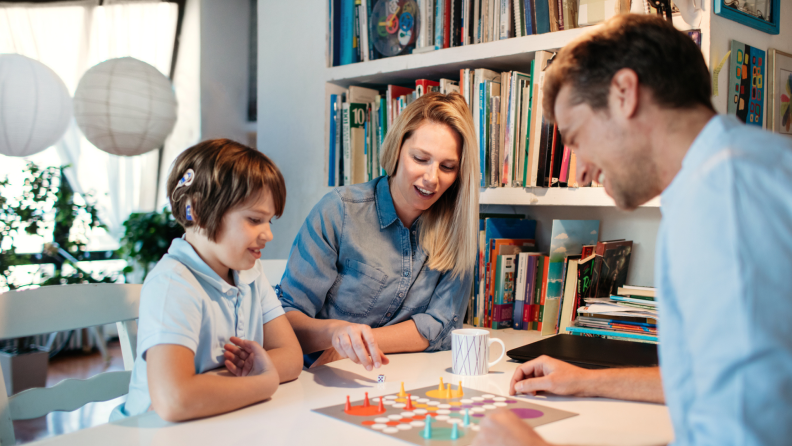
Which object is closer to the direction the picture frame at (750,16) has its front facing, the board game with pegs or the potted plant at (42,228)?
the board game with pegs

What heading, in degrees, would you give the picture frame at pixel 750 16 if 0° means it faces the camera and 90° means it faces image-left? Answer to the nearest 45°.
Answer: approximately 45°

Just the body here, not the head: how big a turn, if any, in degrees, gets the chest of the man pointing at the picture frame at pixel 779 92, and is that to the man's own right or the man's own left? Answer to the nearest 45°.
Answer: approximately 90° to the man's own right

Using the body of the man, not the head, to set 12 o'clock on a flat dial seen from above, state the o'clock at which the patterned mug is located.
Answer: The patterned mug is roughly at 2 o'clock from the man.

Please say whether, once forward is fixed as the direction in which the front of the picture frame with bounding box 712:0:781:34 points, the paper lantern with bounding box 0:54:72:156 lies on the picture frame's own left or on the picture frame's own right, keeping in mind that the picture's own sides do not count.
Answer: on the picture frame's own right

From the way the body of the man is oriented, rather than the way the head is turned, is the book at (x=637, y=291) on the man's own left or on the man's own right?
on the man's own right

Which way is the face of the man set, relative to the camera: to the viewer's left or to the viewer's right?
to the viewer's left

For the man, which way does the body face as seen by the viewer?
to the viewer's left
